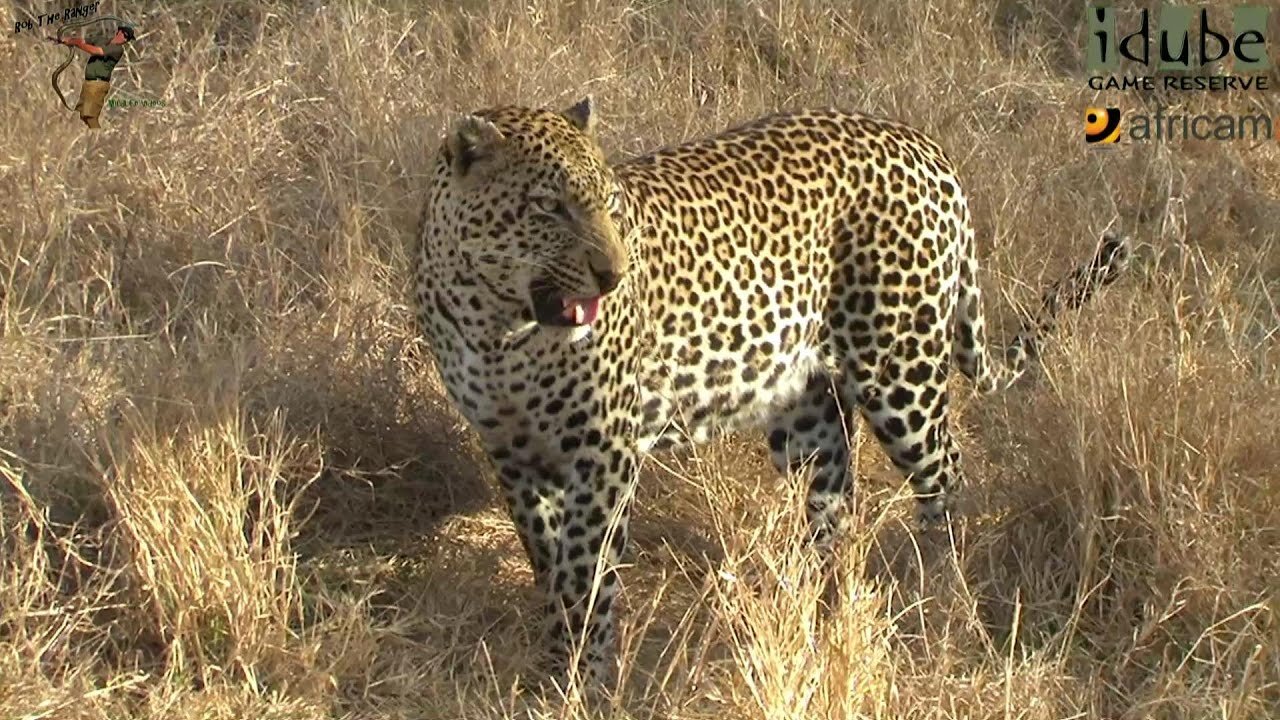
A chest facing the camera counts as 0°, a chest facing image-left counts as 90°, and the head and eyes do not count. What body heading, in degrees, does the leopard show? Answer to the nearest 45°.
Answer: approximately 45°
